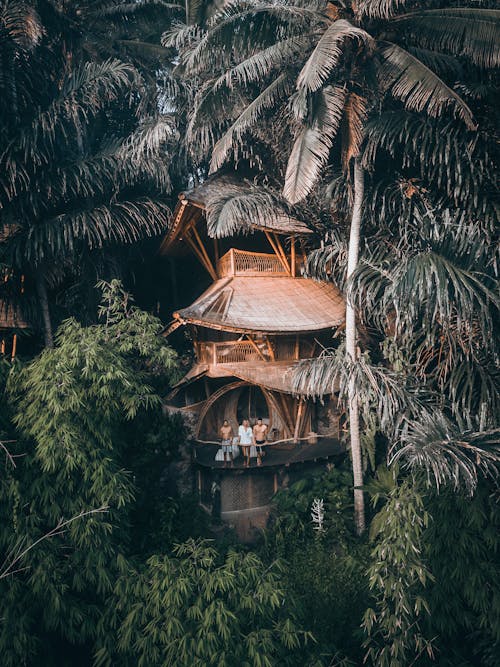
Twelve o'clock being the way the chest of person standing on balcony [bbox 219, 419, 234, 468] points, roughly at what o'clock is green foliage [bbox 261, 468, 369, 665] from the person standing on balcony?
The green foliage is roughly at 11 o'clock from the person standing on balcony.

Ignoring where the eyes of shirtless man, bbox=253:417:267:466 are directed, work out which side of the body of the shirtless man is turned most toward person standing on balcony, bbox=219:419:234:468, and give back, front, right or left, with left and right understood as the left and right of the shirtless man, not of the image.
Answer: right

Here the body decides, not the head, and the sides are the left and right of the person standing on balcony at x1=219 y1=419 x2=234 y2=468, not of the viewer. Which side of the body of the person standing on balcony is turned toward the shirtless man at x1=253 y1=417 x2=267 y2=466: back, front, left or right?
left

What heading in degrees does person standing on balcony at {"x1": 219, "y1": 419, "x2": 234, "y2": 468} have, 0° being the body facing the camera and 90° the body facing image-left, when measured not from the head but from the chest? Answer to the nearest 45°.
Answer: approximately 0°
